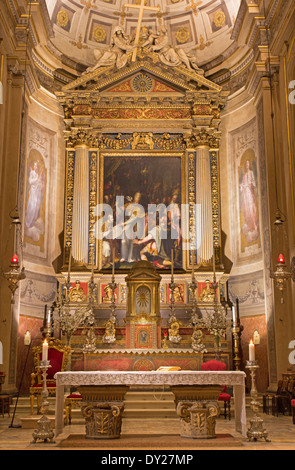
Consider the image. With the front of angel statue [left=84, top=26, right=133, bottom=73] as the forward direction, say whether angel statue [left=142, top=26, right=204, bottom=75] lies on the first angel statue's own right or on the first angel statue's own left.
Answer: on the first angel statue's own left

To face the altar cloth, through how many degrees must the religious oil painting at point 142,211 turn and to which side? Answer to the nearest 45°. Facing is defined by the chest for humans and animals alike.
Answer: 0° — it already faces it

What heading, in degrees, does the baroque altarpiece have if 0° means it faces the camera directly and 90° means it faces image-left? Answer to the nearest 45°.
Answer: approximately 0°
